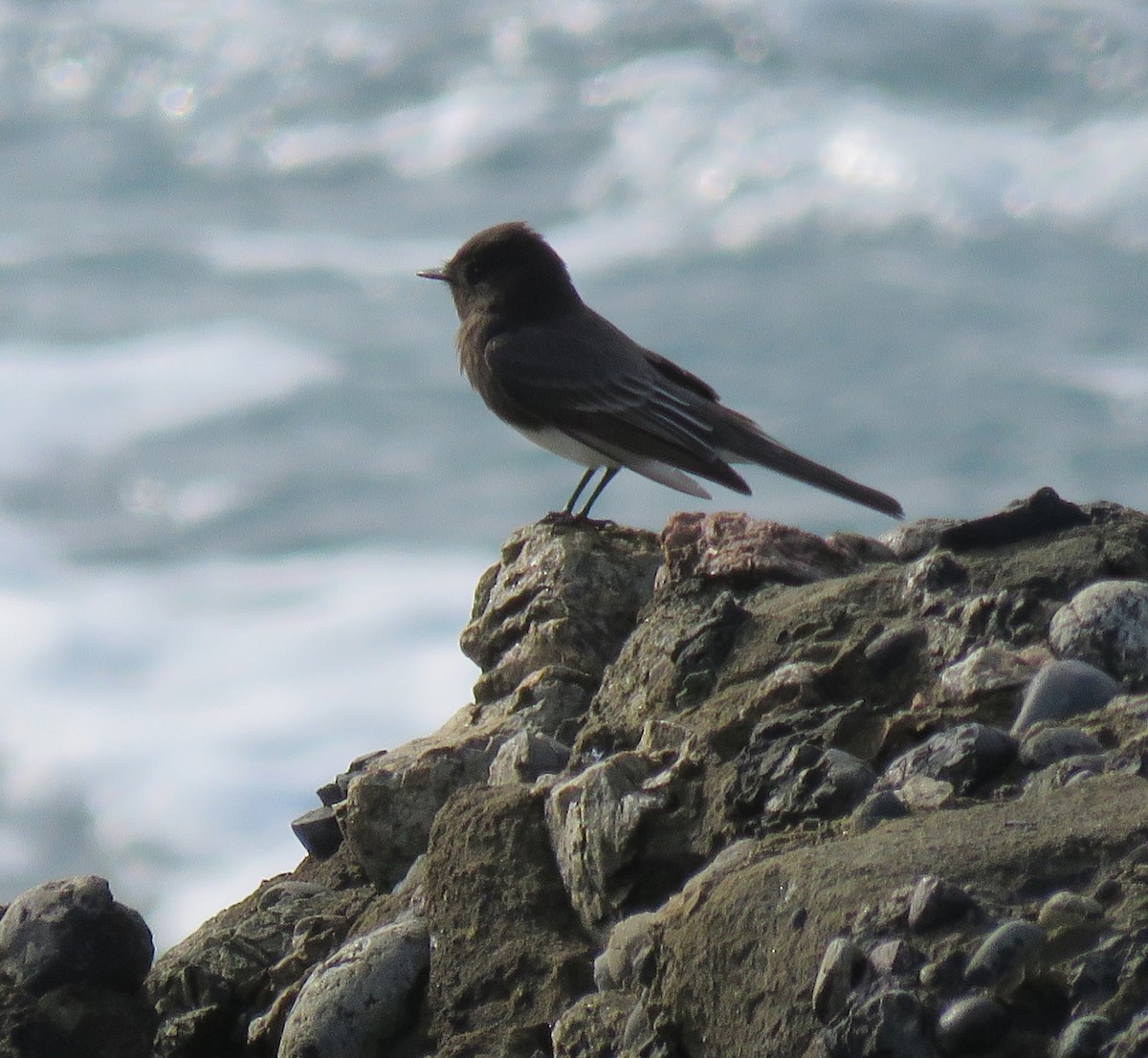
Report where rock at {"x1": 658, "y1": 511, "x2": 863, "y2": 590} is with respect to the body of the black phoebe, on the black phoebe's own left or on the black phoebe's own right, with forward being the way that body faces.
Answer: on the black phoebe's own left

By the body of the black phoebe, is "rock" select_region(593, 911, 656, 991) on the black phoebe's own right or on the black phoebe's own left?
on the black phoebe's own left

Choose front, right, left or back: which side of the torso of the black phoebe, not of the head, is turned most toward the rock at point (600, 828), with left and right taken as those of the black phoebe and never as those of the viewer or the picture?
left

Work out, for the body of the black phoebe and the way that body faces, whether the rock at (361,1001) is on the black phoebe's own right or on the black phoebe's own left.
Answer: on the black phoebe's own left

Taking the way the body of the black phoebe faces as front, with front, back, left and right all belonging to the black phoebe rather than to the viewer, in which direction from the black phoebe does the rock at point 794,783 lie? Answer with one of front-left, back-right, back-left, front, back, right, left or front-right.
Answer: left

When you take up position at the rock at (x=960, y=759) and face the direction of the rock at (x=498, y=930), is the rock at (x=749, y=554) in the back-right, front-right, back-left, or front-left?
front-right

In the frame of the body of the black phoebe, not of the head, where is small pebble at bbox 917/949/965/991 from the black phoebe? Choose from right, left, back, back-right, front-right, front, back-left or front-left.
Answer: left

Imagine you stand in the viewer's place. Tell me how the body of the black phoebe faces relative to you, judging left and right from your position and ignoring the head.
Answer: facing to the left of the viewer

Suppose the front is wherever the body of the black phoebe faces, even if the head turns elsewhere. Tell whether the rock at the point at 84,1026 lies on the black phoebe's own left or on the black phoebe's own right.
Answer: on the black phoebe's own left
